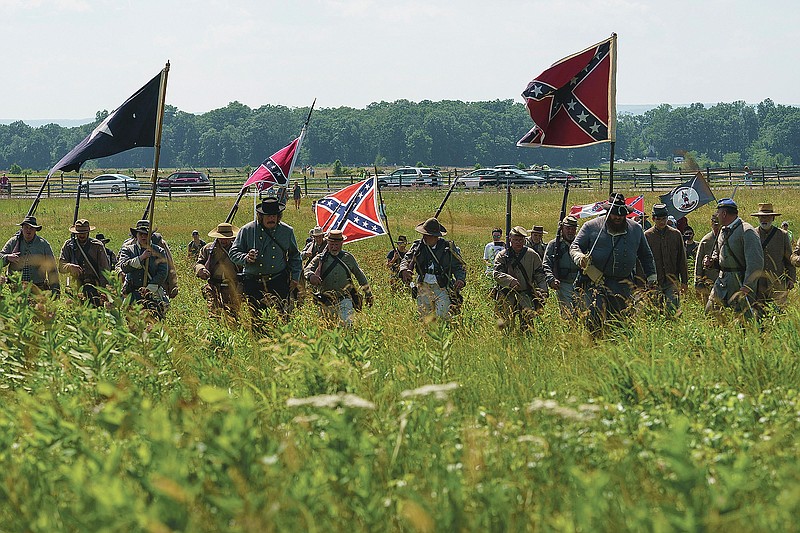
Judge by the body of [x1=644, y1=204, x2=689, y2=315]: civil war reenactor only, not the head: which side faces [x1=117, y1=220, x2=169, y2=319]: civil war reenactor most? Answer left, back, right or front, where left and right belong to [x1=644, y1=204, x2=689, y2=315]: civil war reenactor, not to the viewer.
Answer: right

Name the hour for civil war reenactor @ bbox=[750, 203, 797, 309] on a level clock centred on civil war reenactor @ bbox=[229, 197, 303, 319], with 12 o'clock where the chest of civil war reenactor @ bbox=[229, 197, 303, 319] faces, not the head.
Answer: civil war reenactor @ bbox=[750, 203, 797, 309] is roughly at 9 o'clock from civil war reenactor @ bbox=[229, 197, 303, 319].

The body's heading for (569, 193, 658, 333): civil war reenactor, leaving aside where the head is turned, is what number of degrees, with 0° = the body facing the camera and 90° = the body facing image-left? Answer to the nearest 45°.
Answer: approximately 0°

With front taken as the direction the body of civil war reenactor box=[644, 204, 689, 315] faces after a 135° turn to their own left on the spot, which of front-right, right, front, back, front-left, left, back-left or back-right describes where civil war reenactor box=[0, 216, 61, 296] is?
back-left

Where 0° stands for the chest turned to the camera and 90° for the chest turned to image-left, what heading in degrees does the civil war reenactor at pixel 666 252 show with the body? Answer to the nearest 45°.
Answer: approximately 0°

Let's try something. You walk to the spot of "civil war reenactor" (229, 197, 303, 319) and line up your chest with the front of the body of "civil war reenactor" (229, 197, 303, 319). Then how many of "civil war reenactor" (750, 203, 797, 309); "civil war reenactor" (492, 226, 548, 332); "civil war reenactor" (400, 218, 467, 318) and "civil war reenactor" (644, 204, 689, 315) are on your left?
4

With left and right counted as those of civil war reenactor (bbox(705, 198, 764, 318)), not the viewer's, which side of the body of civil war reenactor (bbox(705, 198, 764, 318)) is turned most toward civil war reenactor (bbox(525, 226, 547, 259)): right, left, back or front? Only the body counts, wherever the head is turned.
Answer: right
